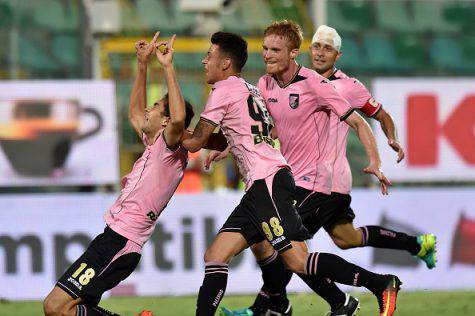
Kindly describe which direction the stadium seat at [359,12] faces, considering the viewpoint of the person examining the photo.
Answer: facing the viewer

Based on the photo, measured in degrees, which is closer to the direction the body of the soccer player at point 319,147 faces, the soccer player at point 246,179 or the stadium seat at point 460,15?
the soccer player

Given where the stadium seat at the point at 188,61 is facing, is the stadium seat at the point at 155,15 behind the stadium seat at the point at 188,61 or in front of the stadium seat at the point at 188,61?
behind

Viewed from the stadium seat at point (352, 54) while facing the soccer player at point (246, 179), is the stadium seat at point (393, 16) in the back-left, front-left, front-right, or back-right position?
back-left

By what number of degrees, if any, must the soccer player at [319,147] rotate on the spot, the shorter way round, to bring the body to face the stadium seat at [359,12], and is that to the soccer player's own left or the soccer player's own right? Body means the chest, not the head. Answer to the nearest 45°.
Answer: approximately 135° to the soccer player's own right

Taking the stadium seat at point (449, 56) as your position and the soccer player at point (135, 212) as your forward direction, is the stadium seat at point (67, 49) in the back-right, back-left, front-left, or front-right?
front-right

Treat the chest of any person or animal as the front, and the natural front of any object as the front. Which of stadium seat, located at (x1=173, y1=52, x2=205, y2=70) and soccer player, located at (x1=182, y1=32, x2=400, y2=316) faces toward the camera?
the stadium seat

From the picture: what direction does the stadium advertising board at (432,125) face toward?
toward the camera
